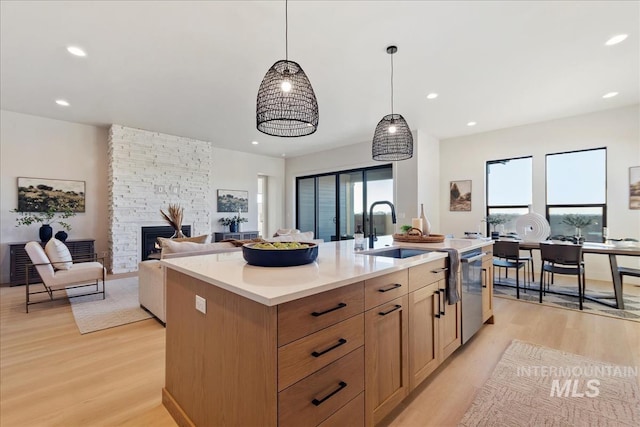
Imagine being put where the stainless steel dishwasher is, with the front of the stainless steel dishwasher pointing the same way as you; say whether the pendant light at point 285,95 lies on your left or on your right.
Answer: on your right

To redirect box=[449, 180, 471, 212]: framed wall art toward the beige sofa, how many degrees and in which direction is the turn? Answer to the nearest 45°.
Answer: approximately 45° to its right

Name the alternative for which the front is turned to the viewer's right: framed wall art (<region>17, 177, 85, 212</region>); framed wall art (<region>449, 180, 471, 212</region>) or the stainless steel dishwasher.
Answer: the stainless steel dishwasher

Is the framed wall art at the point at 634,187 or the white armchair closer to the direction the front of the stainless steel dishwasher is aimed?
the framed wall art

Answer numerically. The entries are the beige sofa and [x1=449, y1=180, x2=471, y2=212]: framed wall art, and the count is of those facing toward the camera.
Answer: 1

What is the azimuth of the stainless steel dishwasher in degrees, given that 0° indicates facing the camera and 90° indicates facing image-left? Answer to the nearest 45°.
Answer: approximately 270°

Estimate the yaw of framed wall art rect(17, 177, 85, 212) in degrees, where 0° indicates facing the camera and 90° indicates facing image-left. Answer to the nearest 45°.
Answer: approximately 0°

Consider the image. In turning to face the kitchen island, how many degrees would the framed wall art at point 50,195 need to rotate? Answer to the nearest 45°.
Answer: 0° — it already faces it

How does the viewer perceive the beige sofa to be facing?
facing away from the viewer and to the left of the viewer

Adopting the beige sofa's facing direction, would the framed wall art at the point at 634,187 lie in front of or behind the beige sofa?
behind
